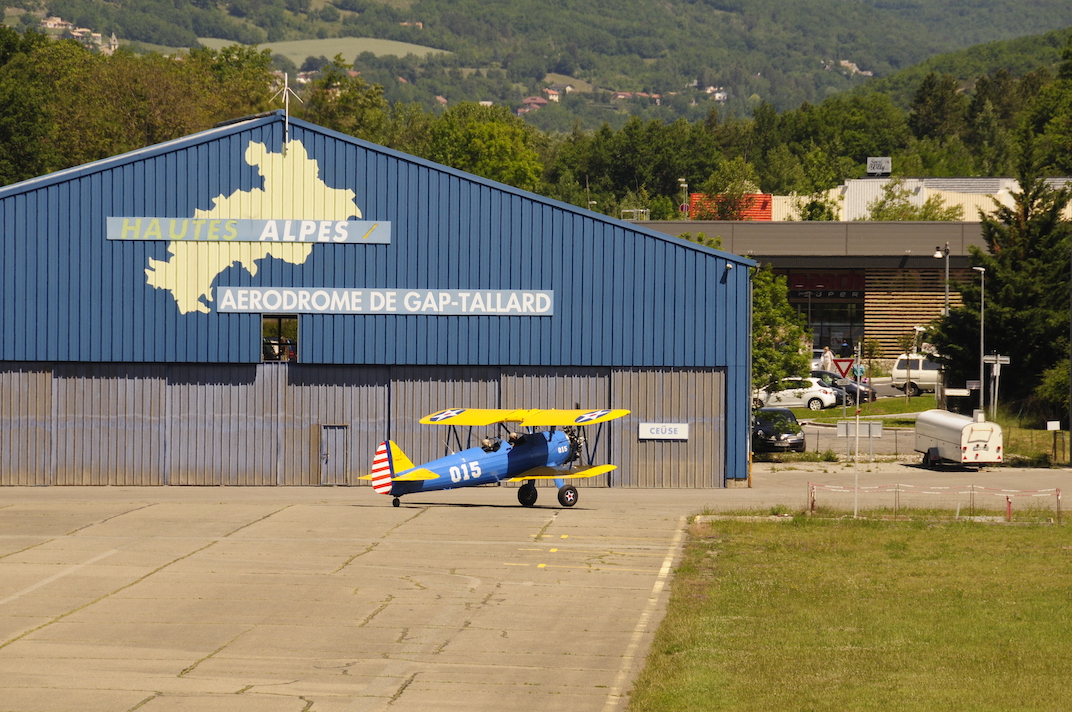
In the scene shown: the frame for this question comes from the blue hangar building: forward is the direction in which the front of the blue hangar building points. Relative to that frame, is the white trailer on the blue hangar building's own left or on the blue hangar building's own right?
on the blue hangar building's own left

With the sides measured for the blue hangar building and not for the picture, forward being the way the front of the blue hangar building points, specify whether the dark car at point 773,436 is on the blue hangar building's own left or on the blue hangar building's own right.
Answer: on the blue hangar building's own left

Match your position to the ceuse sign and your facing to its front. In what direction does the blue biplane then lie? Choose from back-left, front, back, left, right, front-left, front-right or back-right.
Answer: front-right

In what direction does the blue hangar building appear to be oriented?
toward the camera

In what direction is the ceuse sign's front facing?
toward the camera

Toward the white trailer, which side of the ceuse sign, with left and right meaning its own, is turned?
left
